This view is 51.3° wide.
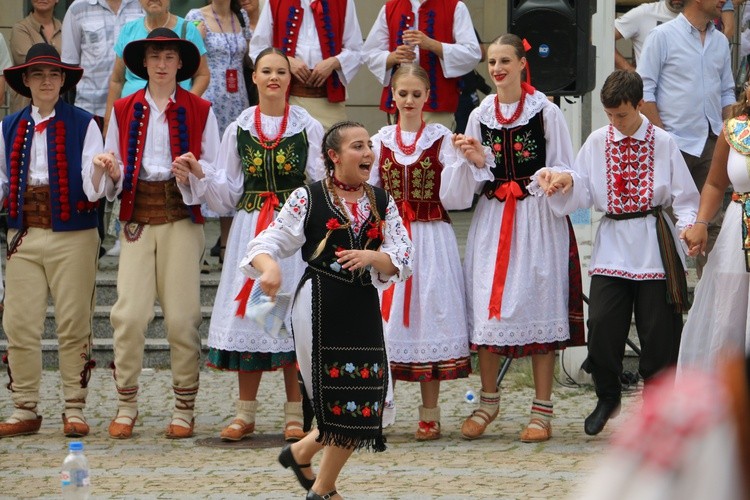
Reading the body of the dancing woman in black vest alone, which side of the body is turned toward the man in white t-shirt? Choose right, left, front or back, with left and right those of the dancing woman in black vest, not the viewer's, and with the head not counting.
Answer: left

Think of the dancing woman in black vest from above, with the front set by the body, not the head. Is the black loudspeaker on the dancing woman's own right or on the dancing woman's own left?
on the dancing woman's own left

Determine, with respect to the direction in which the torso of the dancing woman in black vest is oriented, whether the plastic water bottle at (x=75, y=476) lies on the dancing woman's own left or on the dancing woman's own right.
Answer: on the dancing woman's own right

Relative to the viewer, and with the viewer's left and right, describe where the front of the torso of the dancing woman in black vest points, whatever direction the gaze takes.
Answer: facing the viewer and to the right of the viewer
